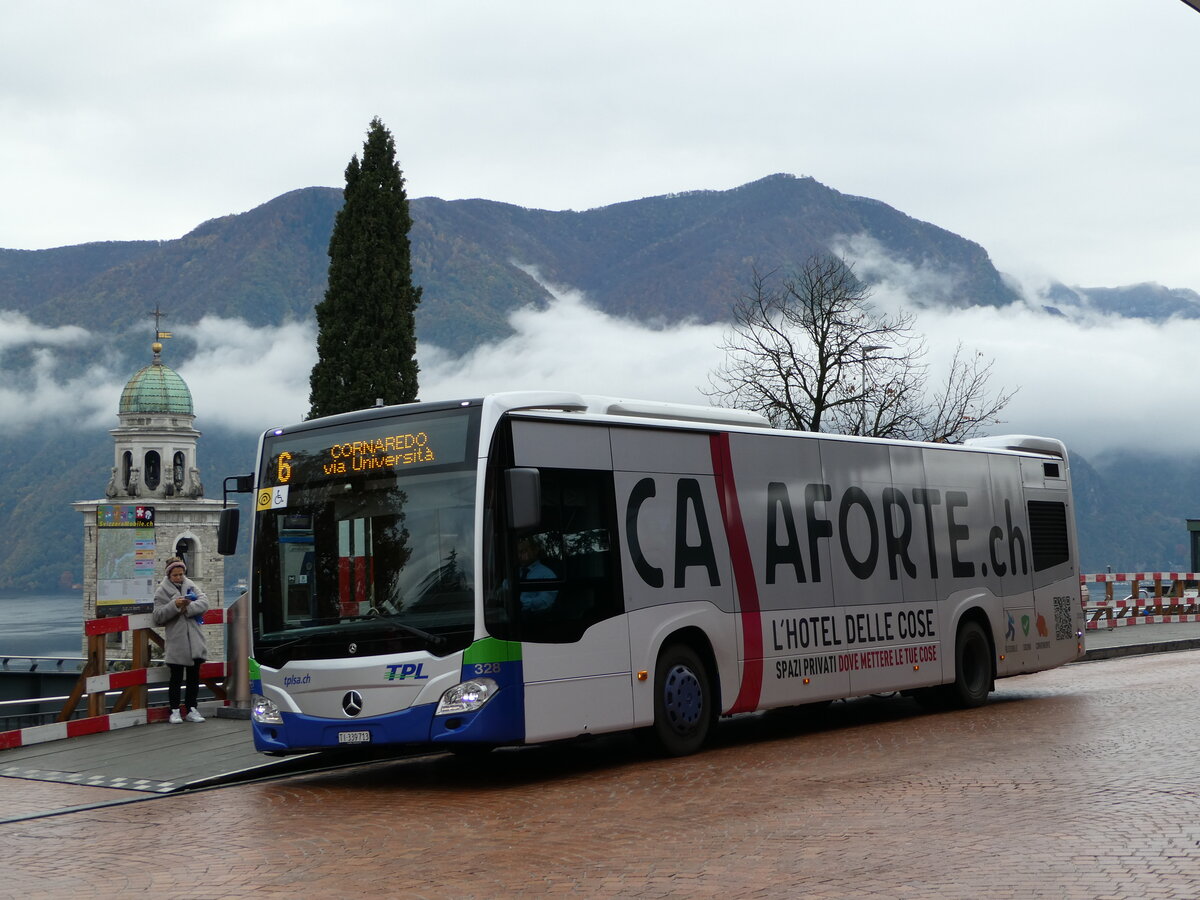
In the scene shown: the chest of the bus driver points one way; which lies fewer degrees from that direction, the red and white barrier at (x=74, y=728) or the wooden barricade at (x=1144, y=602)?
the red and white barrier

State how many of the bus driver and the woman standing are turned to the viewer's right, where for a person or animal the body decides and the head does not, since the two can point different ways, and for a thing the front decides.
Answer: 0

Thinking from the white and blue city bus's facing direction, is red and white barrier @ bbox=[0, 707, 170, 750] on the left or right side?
on its right

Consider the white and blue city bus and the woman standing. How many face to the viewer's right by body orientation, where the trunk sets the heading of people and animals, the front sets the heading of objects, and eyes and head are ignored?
0

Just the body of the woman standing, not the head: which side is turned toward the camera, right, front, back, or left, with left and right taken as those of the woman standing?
front

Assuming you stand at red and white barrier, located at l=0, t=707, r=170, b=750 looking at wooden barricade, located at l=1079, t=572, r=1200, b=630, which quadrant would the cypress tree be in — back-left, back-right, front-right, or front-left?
front-left

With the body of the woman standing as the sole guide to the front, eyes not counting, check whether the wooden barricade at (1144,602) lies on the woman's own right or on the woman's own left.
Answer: on the woman's own left

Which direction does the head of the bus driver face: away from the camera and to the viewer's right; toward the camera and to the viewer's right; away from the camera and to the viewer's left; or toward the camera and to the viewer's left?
toward the camera and to the viewer's left

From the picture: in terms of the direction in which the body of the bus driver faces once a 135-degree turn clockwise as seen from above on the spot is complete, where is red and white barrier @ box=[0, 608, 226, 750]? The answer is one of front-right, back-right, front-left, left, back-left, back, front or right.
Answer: front-left

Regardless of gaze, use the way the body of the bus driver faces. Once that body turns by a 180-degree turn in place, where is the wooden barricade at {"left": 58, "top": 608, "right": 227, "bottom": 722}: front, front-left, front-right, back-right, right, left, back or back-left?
left
